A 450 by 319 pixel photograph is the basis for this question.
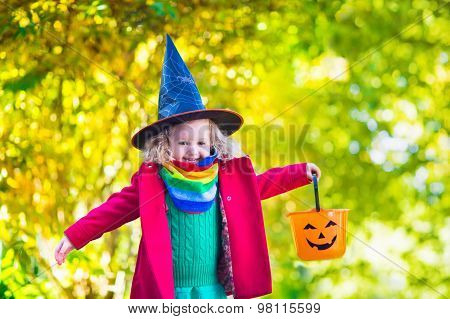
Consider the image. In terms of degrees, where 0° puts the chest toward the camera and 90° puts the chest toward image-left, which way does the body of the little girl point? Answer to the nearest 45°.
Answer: approximately 0°
